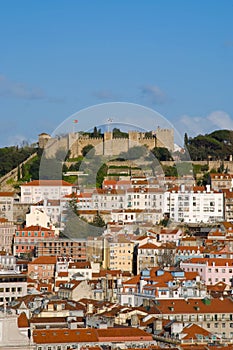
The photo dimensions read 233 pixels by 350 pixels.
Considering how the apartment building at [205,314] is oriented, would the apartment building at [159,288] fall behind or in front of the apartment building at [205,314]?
behind

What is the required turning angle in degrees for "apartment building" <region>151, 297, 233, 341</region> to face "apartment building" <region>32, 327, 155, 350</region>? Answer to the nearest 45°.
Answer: approximately 45° to its right

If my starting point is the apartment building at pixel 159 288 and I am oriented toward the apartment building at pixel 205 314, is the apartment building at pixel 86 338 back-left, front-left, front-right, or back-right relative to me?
front-right

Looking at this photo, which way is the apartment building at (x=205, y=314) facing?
toward the camera

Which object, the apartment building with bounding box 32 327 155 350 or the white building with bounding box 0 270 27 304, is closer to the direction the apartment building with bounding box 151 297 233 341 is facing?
the apartment building

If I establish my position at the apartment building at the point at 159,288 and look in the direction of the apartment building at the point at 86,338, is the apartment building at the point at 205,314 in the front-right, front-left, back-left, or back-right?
front-left

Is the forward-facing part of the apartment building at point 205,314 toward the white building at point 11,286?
no

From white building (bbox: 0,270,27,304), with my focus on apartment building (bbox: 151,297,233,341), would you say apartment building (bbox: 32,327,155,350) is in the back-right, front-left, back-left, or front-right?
front-right
